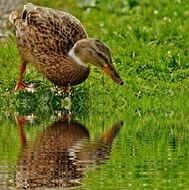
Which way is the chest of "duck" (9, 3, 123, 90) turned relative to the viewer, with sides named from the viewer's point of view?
facing the viewer and to the right of the viewer
